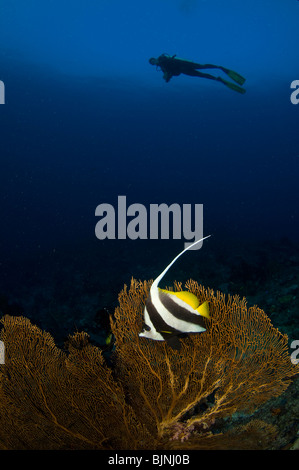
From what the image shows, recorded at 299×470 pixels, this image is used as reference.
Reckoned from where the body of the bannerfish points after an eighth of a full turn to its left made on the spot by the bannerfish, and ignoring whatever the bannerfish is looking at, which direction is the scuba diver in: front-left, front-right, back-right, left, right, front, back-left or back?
back-right

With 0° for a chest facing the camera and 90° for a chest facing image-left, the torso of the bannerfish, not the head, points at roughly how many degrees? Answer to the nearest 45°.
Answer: approximately 90°

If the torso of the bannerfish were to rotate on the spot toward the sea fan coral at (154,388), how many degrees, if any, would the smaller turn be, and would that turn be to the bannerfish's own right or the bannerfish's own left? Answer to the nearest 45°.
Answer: approximately 90° to the bannerfish's own right
